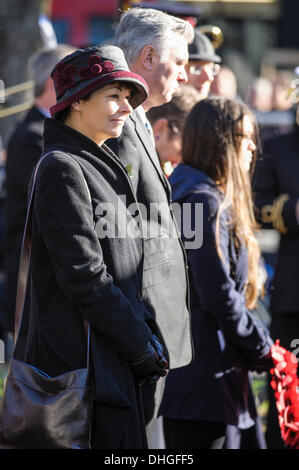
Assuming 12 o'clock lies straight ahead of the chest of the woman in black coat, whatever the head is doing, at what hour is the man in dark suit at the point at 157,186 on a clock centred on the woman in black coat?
The man in dark suit is roughly at 10 o'clock from the woman in black coat.

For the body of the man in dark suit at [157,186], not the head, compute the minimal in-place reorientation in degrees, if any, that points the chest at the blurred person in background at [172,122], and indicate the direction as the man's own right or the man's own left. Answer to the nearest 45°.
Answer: approximately 90° to the man's own left

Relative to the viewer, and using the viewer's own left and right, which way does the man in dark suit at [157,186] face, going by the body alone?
facing to the right of the viewer

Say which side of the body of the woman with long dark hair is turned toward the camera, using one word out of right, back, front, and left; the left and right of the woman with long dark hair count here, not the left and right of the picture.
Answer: right

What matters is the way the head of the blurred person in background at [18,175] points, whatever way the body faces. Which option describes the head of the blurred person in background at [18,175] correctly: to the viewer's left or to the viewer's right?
to the viewer's right

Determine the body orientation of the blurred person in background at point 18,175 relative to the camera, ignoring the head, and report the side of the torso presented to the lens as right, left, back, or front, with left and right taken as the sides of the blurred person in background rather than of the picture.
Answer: right

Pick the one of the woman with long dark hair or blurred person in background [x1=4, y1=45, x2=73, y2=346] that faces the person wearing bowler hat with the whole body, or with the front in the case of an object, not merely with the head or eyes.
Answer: the blurred person in background

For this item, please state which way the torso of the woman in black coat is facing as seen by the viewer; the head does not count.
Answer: to the viewer's right
